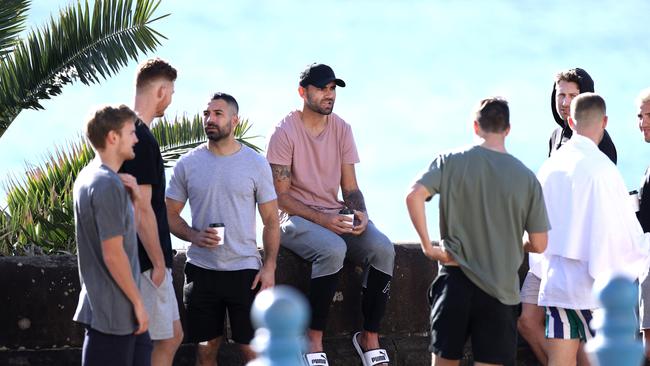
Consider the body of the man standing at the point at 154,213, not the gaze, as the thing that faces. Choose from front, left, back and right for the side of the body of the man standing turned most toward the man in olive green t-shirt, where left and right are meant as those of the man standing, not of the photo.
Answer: front

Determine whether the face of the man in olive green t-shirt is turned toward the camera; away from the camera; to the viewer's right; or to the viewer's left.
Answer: away from the camera

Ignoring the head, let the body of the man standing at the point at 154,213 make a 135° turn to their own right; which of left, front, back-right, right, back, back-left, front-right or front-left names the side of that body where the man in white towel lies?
back-left

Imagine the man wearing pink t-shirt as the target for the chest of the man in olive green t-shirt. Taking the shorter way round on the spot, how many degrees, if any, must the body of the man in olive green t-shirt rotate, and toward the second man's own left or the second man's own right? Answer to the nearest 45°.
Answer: approximately 45° to the second man's own left

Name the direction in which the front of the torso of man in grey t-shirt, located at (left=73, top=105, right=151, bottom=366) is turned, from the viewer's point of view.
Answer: to the viewer's right

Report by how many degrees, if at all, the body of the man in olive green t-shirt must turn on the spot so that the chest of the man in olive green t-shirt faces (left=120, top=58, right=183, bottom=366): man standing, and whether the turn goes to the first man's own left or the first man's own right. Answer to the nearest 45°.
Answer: approximately 90° to the first man's own left

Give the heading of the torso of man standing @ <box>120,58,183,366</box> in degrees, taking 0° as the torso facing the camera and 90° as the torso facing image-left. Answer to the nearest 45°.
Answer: approximately 270°

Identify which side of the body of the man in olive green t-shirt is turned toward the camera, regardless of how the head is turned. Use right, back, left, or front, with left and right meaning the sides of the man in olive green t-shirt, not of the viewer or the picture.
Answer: back

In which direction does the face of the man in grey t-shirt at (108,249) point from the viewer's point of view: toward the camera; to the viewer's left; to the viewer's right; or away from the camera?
to the viewer's right

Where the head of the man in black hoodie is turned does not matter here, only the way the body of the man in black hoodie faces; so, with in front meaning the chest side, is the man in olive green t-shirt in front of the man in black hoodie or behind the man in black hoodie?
in front

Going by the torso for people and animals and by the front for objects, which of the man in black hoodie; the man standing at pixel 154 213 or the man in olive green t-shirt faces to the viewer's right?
the man standing

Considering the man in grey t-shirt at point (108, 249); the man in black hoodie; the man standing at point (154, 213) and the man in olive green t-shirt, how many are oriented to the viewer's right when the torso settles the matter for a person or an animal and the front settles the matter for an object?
2

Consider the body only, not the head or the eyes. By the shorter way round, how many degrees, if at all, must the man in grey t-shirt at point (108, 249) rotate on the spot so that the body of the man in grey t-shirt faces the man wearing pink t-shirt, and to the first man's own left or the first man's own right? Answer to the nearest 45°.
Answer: approximately 45° to the first man's own left

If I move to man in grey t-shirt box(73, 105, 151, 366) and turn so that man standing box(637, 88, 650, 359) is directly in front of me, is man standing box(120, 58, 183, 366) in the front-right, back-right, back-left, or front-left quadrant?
front-left

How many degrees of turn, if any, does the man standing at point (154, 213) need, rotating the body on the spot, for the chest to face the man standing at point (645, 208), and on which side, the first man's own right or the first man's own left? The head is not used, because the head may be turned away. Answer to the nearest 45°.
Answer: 0° — they already face them
